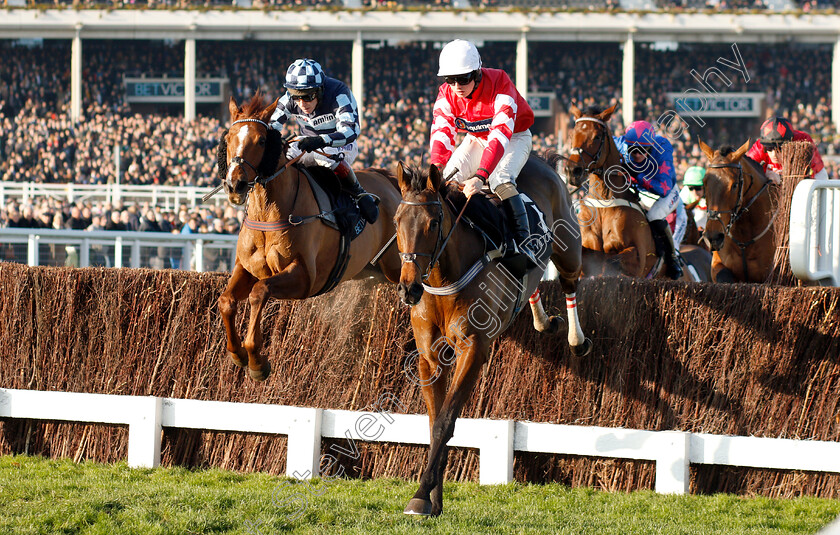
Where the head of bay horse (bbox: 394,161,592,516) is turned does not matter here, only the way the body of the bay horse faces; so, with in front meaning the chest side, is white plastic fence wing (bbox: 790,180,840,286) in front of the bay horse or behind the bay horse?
behind

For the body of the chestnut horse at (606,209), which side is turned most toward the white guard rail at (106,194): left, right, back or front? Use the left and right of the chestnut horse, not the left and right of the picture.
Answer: right

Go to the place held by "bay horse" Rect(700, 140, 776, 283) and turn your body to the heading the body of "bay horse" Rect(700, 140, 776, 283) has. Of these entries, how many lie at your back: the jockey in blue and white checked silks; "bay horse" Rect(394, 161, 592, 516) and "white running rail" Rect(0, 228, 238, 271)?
0

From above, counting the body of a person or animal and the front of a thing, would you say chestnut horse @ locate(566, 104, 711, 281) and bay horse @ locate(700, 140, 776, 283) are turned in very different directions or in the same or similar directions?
same or similar directions

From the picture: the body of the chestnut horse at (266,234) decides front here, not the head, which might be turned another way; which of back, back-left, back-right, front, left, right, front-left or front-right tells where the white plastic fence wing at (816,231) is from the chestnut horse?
back-left

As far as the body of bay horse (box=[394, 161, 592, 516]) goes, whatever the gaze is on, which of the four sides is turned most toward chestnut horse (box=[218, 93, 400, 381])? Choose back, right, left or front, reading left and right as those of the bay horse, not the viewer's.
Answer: right

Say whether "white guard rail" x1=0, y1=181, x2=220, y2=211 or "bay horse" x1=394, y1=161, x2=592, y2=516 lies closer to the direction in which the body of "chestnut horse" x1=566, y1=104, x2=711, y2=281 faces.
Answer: the bay horse

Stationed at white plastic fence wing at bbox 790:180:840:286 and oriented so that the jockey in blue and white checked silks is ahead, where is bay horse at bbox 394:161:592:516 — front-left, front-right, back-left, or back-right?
front-left

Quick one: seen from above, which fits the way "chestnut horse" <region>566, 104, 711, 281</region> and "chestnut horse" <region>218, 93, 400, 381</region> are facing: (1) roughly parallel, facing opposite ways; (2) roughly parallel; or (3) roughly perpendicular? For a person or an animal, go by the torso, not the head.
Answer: roughly parallel

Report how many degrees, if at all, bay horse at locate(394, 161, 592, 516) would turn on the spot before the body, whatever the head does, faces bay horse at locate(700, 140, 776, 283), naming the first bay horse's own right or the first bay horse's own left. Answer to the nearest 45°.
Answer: approximately 180°

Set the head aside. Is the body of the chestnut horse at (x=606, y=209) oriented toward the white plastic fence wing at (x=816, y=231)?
no

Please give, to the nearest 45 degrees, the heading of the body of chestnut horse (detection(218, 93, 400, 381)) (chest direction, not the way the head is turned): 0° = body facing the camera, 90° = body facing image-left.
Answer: approximately 45°

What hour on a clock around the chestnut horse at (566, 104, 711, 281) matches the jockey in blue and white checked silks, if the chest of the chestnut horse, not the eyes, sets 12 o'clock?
The jockey in blue and white checked silks is roughly at 12 o'clock from the chestnut horse.

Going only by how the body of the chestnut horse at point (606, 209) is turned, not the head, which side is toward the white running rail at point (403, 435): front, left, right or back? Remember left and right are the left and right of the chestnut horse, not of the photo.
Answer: front

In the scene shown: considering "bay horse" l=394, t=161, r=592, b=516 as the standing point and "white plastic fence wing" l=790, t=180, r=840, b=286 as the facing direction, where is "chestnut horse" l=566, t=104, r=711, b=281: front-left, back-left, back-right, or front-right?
front-left

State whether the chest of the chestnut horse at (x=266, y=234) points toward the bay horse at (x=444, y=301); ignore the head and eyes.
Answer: no

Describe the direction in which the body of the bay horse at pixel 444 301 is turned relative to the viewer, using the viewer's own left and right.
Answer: facing the viewer and to the left of the viewer

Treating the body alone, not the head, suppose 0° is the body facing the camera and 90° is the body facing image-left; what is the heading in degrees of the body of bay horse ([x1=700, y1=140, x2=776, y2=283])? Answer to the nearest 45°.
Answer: approximately 45°

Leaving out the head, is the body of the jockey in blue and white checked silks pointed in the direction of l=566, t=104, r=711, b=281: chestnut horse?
no
